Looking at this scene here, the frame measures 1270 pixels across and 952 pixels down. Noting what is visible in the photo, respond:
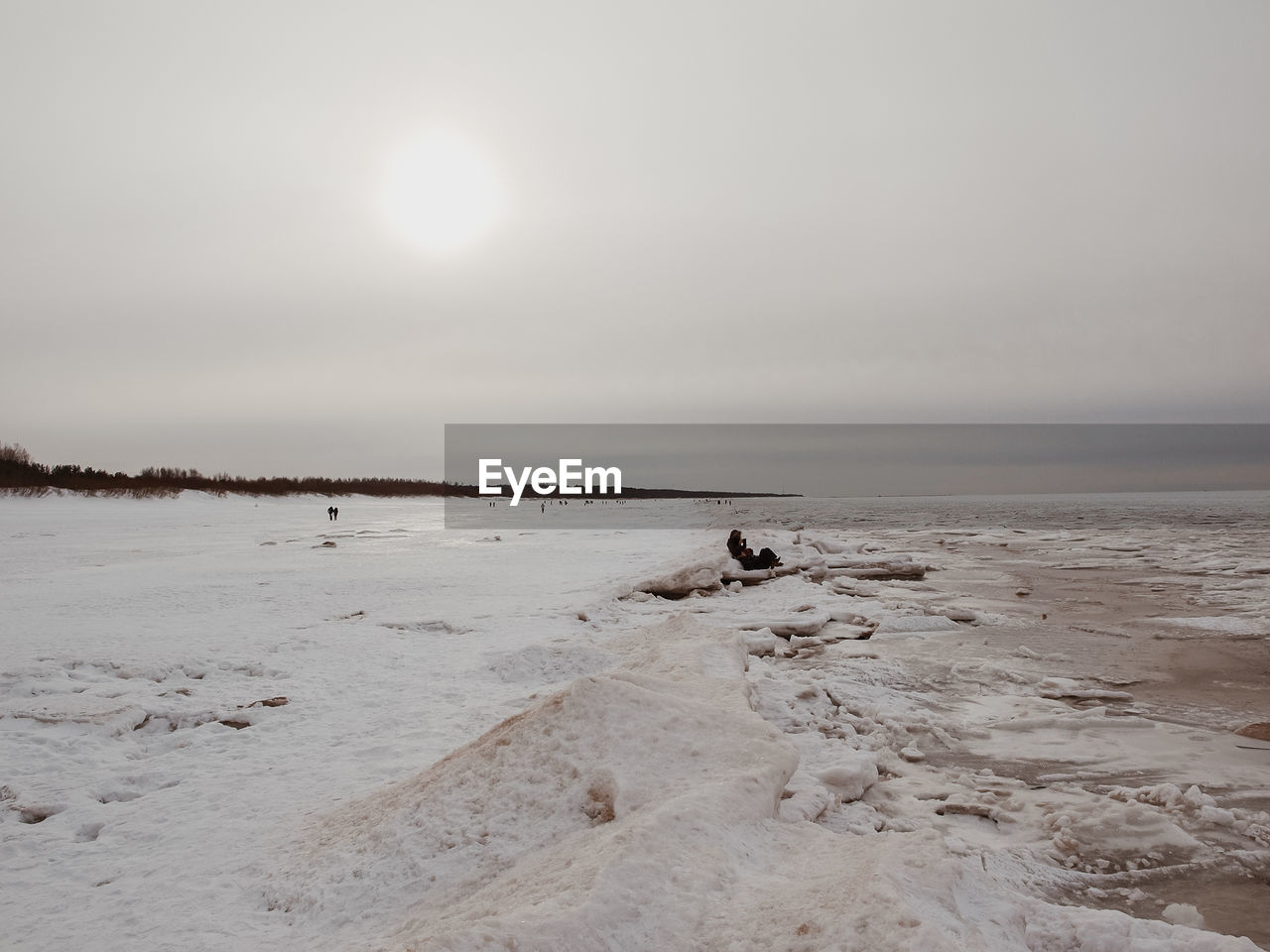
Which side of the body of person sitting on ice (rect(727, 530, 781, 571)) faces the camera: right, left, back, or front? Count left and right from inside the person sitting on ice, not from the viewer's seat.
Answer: right
